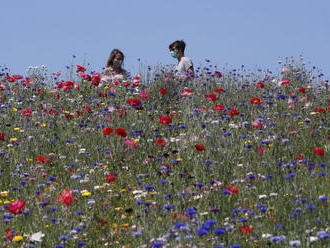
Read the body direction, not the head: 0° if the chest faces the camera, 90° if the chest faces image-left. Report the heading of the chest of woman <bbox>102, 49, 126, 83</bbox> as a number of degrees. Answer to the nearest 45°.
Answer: approximately 315°

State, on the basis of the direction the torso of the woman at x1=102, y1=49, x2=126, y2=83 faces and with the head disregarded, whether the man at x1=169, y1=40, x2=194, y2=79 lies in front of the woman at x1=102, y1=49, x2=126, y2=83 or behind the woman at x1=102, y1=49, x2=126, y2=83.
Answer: in front

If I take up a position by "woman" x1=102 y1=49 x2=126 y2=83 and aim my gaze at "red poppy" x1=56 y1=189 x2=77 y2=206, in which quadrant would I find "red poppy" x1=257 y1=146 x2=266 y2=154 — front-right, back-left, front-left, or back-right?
front-left

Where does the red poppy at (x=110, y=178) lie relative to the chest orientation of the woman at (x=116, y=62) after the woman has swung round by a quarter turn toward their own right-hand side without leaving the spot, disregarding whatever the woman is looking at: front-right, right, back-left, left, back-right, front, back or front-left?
front-left

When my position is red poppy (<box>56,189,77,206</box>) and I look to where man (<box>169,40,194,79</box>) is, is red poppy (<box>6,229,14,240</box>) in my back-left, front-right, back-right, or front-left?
back-left

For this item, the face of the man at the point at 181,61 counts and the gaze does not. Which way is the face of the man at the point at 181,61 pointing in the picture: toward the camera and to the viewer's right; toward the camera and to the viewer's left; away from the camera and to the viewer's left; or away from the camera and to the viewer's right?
toward the camera and to the viewer's left

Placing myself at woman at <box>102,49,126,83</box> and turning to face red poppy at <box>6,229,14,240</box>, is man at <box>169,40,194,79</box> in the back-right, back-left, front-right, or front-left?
front-left

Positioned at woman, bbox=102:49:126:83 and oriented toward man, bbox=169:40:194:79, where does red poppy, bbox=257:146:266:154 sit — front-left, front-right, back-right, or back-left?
front-right

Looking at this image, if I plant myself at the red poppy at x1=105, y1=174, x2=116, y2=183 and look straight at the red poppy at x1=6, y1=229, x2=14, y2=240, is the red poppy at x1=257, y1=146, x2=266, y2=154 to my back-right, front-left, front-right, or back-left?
back-left

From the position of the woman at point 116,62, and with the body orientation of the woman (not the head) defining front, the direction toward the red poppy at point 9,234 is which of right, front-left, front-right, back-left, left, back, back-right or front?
front-right

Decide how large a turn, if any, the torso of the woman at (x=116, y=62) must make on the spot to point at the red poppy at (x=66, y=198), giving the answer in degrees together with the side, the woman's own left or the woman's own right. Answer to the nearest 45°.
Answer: approximately 45° to the woman's own right
